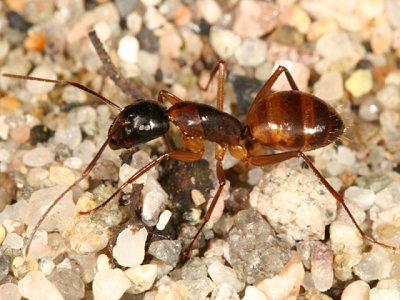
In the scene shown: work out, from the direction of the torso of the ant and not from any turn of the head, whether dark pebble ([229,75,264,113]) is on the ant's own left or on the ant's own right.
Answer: on the ant's own right

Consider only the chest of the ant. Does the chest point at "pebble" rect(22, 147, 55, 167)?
yes

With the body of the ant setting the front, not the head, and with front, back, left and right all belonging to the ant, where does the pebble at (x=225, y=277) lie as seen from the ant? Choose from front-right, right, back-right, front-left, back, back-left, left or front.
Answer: left

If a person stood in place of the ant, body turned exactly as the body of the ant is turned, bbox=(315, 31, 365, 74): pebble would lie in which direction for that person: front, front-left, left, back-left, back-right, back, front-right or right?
back-right

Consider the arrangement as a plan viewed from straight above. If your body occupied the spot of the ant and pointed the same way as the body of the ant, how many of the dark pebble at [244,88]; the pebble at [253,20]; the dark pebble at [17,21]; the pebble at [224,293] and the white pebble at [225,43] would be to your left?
1

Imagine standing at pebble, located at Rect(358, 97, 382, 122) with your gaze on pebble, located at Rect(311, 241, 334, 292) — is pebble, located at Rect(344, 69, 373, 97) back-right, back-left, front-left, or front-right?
back-right

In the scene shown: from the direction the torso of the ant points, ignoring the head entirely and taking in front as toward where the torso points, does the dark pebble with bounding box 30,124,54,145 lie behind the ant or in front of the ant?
in front

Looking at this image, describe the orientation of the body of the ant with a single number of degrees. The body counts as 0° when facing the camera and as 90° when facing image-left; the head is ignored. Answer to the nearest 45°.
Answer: approximately 90°

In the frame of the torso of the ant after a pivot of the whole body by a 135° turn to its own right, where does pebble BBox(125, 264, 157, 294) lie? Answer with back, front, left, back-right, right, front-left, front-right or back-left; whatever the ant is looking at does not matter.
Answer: back

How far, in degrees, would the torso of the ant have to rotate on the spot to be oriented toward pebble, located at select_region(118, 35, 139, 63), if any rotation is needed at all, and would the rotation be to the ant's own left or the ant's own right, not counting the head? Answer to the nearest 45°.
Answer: approximately 45° to the ant's own right

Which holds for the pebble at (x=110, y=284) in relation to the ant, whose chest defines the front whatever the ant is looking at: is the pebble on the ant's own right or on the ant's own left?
on the ant's own left

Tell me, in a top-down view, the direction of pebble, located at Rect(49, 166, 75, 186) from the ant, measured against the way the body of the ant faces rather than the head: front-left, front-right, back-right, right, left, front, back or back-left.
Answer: front

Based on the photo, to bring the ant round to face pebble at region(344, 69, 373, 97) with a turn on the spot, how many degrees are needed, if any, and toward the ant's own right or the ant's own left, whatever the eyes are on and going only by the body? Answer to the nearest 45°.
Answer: approximately 135° to the ant's own right

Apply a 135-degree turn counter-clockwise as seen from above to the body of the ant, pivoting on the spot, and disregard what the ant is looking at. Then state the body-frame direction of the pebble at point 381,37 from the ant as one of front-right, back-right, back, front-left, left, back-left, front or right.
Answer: left

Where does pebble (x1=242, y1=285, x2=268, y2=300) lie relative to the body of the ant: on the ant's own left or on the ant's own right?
on the ant's own left

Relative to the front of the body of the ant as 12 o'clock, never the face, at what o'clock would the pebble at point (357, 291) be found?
The pebble is roughly at 8 o'clock from the ant.
